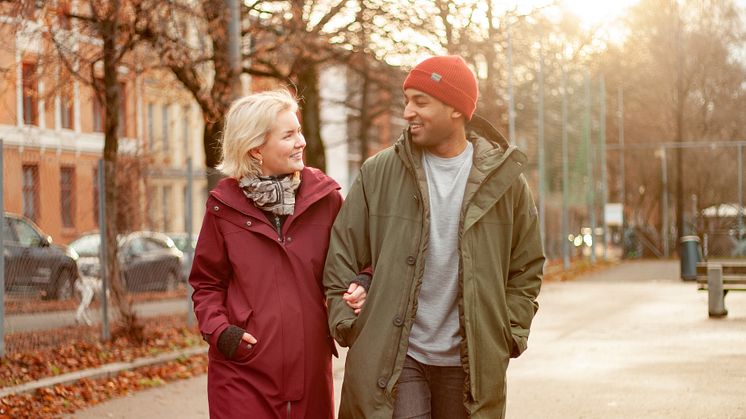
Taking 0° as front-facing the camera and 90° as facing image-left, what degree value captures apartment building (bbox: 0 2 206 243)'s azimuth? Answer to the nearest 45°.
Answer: approximately 315°

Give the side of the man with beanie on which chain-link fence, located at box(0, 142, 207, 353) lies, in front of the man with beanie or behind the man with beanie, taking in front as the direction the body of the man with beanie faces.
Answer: behind

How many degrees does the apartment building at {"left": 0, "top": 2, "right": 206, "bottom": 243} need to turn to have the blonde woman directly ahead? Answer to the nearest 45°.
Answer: approximately 45° to its right

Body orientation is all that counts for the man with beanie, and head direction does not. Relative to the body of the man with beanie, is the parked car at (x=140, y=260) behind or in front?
behind
